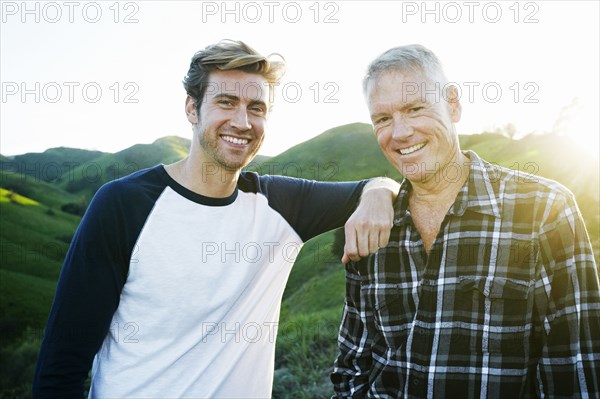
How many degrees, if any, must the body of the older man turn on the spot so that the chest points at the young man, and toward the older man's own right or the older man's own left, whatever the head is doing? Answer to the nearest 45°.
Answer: approximately 45° to the older man's own right

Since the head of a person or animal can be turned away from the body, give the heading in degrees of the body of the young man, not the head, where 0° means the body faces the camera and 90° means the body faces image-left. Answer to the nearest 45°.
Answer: approximately 315°

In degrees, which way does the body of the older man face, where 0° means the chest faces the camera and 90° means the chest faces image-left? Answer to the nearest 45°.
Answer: approximately 45°
